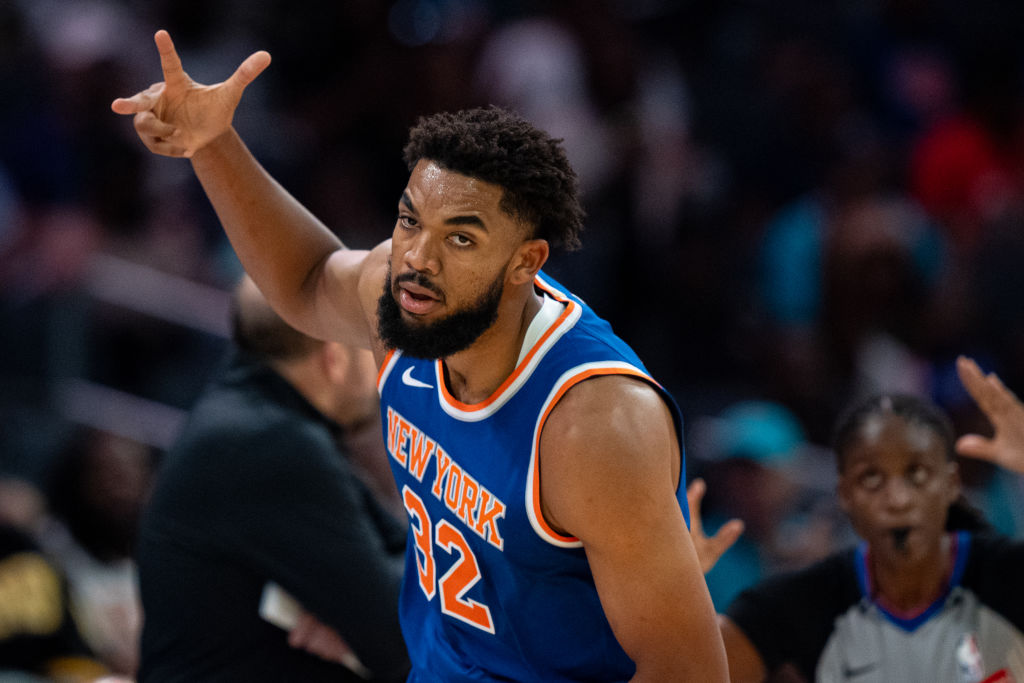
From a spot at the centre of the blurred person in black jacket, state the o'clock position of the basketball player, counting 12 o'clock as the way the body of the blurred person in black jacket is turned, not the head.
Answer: The basketball player is roughly at 2 o'clock from the blurred person in black jacket.

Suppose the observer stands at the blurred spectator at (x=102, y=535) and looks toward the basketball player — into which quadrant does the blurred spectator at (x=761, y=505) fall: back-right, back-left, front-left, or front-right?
front-left

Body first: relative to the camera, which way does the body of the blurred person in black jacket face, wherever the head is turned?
to the viewer's right

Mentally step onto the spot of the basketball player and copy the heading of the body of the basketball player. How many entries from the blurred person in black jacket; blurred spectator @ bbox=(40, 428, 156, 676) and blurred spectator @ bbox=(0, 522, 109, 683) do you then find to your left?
0

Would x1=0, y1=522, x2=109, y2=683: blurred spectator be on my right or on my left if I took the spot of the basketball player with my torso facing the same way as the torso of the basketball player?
on my right

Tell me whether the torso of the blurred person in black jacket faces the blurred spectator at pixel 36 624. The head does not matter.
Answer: no

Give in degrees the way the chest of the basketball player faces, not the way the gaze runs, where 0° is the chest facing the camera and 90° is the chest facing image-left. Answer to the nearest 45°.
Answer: approximately 45°

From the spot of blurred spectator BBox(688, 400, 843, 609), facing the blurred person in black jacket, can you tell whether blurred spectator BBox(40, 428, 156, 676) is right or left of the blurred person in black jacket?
right

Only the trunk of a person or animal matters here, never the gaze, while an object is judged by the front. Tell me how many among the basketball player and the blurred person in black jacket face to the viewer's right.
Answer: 1

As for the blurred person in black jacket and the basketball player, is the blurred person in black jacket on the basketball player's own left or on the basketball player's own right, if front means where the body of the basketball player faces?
on the basketball player's own right

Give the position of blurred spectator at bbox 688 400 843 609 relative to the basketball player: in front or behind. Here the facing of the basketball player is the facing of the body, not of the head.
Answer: behind

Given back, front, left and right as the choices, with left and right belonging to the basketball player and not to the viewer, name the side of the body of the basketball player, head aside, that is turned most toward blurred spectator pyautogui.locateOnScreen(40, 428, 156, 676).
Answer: right

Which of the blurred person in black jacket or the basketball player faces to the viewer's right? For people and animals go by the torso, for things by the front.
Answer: the blurred person in black jacket

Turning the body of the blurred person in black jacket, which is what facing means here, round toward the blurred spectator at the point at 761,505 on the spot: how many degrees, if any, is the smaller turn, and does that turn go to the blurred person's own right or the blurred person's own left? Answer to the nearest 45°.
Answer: approximately 45° to the blurred person's own left

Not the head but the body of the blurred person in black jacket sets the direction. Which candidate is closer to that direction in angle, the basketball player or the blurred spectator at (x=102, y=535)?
the basketball player
